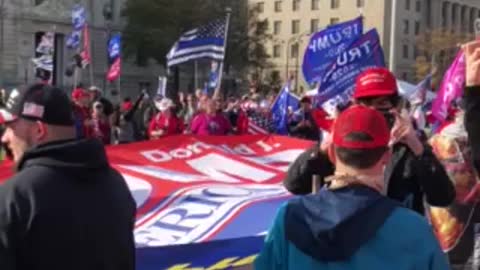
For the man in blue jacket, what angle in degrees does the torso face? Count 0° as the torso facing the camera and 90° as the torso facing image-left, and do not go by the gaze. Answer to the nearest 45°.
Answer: approximately 180°

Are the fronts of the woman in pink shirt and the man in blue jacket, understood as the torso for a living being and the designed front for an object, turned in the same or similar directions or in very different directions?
very different directions

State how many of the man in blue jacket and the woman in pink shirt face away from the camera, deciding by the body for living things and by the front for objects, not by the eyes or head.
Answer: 1

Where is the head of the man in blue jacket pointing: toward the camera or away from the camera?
away from the camera

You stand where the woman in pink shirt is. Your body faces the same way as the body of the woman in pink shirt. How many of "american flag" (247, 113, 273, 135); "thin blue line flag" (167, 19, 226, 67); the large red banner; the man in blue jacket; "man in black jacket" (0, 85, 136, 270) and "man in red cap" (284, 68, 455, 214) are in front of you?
4

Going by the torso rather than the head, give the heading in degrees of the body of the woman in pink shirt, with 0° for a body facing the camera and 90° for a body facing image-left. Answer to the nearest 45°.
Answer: approximately 0°

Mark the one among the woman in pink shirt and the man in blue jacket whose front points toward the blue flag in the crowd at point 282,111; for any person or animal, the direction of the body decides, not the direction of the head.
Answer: the man in blue jacket

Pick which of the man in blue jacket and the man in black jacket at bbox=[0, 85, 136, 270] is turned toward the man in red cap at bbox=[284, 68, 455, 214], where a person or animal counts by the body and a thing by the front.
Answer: the man in blue jacket

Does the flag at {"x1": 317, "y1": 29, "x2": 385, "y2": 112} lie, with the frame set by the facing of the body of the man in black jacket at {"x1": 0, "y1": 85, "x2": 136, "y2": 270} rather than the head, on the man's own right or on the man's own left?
on the man's own right
